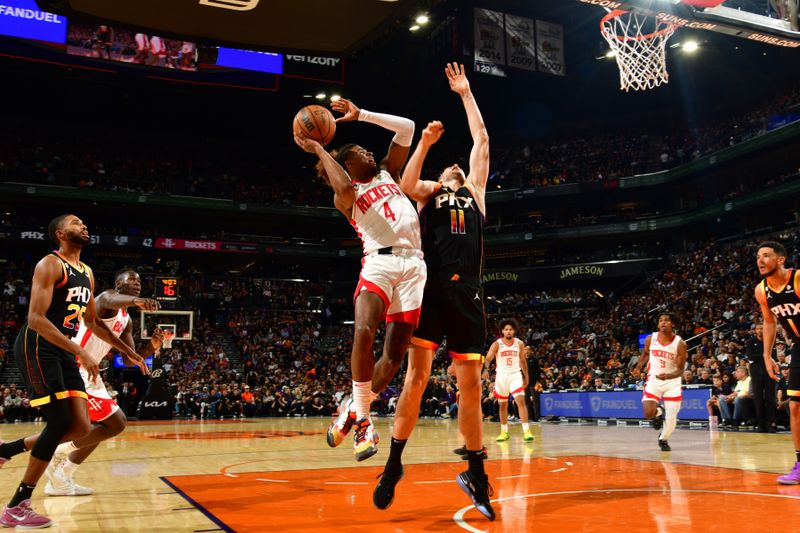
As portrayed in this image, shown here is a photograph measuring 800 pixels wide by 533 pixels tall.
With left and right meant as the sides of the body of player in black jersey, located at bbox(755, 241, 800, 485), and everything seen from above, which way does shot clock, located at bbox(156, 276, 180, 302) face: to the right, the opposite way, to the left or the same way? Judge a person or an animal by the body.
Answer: to the left

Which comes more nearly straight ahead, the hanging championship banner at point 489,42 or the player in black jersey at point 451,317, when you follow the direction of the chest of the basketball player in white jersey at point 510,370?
the player in black jersey

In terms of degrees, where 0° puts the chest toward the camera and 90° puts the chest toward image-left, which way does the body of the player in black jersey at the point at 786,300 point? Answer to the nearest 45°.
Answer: approximately 45°

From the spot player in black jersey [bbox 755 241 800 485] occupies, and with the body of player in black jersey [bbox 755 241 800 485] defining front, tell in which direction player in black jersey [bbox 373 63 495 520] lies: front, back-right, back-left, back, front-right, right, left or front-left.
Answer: front

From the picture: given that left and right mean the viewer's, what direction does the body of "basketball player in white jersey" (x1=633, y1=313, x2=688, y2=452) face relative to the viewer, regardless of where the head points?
facing the viewer

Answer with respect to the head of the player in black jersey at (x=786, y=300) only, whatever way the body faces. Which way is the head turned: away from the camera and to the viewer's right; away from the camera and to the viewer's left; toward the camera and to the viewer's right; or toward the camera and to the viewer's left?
toward the camera and to the viewer's left

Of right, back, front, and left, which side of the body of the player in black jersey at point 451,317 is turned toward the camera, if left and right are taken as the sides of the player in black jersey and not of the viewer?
front

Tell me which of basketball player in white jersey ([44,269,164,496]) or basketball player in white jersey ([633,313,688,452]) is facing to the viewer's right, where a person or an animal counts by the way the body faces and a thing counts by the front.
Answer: basketball player in white jersey ([44,269,164,496])

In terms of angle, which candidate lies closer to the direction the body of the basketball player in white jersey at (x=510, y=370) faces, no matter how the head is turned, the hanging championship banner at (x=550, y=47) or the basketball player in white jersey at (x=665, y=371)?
the basketball player in white jersey

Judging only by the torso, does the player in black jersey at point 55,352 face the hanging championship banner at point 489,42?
no

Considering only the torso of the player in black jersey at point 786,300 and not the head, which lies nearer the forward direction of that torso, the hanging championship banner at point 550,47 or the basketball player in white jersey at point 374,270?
the basketball player in white jersey

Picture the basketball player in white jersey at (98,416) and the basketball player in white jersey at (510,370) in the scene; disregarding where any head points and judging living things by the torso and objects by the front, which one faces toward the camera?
the basketball player in white jersey at (510,370)

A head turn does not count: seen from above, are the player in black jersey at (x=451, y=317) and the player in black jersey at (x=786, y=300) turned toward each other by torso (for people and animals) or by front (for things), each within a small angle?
no

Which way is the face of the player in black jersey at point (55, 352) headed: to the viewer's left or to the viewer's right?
to the viewer's right

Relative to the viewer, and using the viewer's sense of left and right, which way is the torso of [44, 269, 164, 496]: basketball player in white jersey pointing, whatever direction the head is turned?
facing to the right of the viewer

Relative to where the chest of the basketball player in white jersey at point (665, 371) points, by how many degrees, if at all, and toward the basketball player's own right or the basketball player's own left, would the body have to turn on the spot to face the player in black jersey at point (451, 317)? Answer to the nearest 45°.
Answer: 0° — they already face them

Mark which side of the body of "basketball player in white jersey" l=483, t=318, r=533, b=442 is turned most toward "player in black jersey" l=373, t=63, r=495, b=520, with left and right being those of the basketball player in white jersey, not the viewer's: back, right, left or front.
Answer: front

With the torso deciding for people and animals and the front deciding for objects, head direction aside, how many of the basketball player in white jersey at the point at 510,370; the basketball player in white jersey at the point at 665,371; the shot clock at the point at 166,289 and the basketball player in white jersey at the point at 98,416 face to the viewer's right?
1

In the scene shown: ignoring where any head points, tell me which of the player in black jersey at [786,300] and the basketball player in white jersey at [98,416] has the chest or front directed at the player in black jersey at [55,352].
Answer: the player in black jersey at [786,300]

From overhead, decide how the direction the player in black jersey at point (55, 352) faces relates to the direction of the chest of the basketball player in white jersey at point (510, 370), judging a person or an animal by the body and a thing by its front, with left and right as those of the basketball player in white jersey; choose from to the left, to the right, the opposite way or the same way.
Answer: to the left

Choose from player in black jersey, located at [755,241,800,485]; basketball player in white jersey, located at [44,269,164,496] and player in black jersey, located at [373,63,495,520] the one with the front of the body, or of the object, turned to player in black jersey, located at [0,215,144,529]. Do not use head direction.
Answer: player in black jersey, located at [755,241,800,485]

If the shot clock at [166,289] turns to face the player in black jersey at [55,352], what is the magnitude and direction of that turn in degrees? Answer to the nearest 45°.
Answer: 0° — it already faces them
